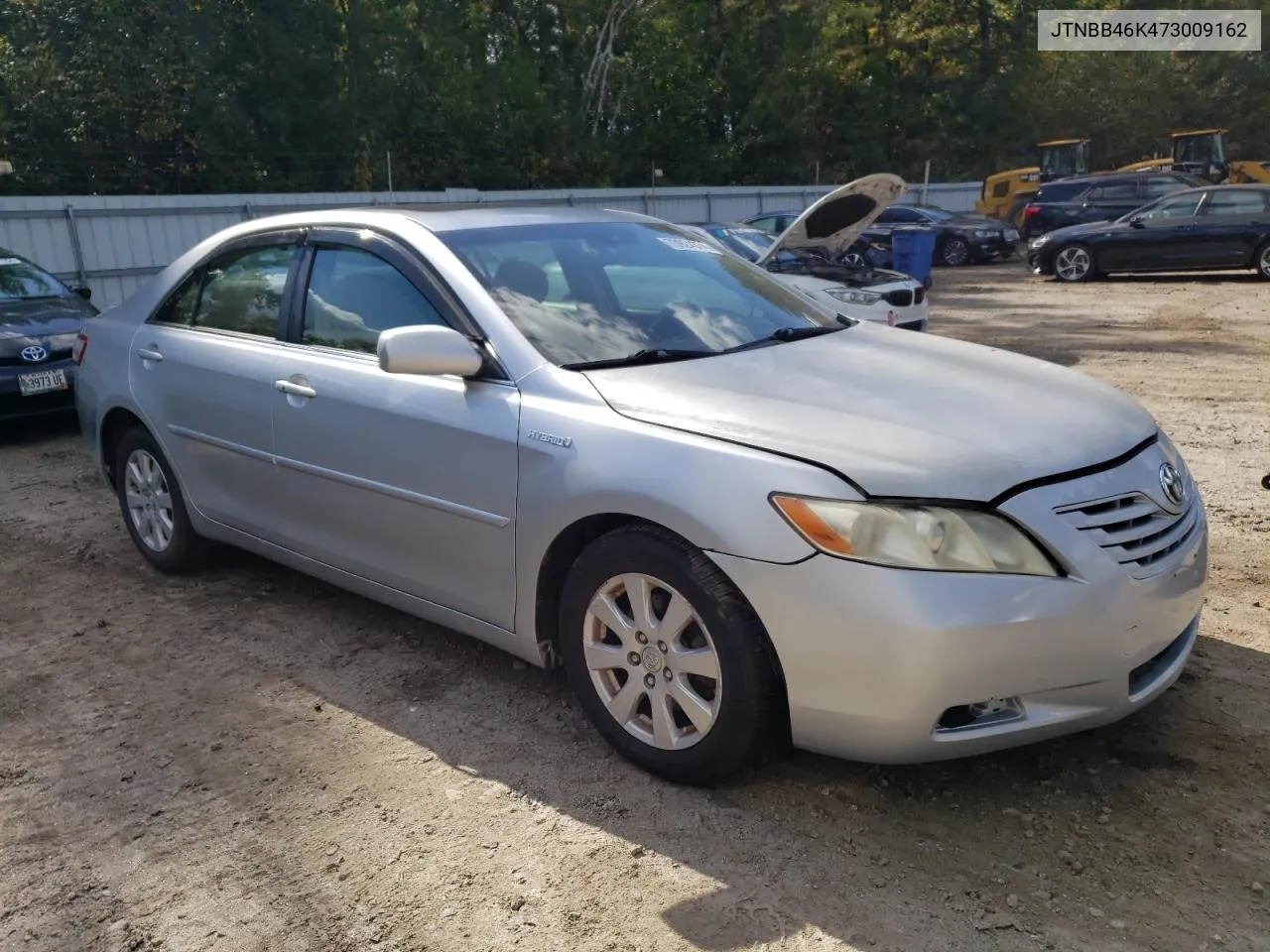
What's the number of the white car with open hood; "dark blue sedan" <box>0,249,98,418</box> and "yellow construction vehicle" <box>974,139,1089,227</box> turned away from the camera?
0

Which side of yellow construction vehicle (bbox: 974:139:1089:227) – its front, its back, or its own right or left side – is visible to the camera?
right

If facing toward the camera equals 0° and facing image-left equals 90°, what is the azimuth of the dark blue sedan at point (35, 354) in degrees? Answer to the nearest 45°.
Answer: approximately 315°

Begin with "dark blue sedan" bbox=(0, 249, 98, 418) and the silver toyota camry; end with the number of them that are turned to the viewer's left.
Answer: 0

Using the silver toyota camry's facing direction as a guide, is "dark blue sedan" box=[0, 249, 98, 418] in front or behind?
behind

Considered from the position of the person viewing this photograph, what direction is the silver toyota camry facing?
facing the viewer and to the right of the viewer

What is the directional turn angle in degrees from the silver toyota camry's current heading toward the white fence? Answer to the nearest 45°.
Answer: approximately 180°

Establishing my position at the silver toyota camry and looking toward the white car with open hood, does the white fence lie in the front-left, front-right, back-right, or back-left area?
front-left

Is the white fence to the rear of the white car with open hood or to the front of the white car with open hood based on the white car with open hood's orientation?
to the rear

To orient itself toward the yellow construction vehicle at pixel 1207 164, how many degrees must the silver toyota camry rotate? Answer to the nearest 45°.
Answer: approximately 90° to its left

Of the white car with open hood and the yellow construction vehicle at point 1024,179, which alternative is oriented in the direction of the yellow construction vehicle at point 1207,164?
the yellow construction vehicle at point 1024,179

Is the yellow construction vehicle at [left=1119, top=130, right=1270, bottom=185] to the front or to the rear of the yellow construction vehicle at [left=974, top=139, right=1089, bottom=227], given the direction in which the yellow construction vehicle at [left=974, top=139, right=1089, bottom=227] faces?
to the front
